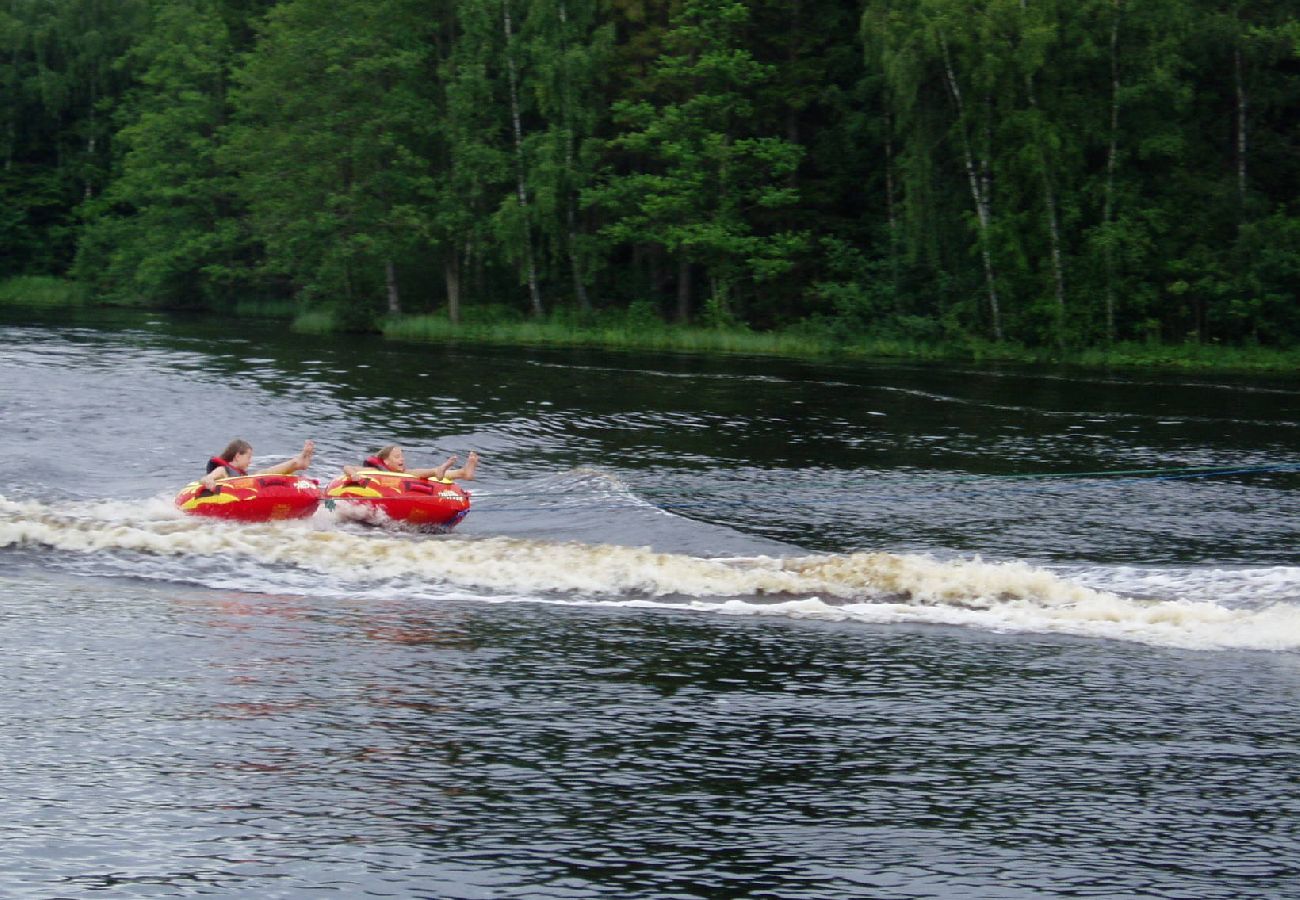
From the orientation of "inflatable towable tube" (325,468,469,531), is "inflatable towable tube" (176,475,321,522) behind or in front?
behind

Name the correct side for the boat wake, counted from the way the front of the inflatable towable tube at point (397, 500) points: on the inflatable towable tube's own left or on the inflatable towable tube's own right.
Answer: on the inflatable towable tube's own right

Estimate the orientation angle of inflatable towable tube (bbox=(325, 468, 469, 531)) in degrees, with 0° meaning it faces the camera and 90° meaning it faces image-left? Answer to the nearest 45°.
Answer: approximately 270°

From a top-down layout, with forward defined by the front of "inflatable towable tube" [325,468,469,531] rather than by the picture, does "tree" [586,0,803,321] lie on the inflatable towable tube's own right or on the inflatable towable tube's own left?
on the inflatable towable tube's own left

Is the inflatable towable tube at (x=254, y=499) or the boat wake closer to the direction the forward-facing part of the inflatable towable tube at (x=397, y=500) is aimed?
the boat wake
